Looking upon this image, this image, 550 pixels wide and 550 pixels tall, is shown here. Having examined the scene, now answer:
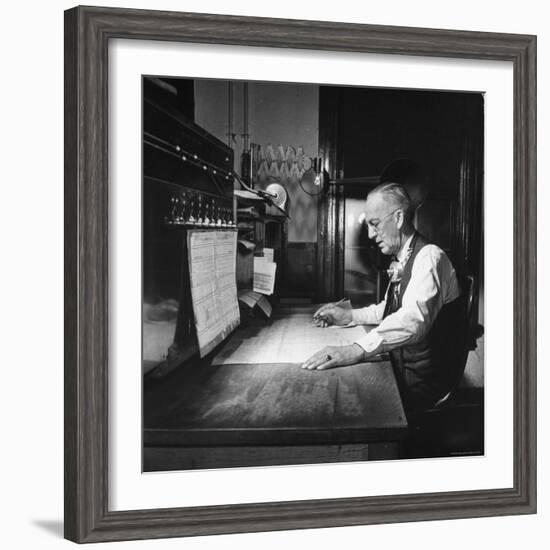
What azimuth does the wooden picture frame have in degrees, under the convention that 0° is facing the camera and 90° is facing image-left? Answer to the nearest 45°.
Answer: approximately 315°
